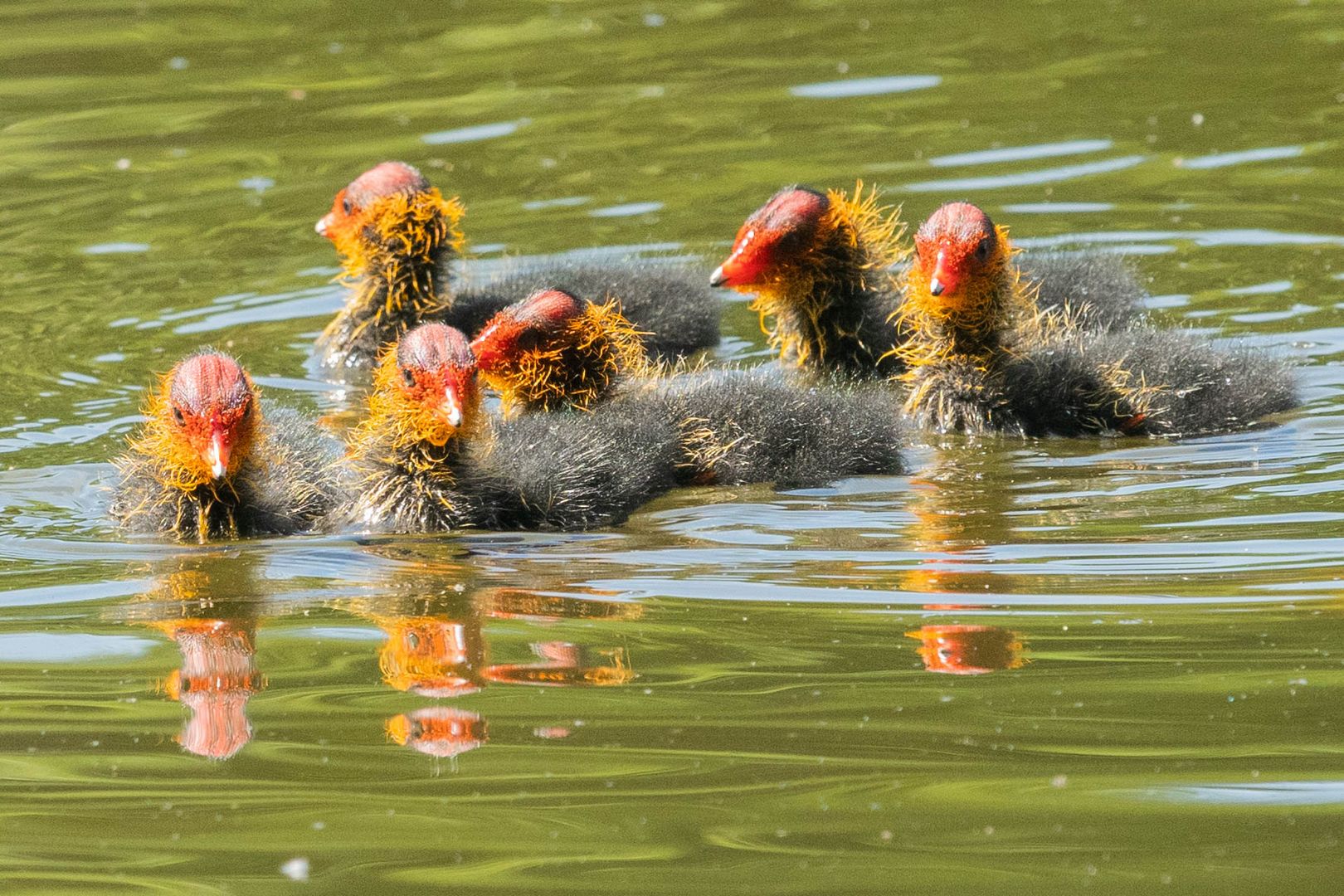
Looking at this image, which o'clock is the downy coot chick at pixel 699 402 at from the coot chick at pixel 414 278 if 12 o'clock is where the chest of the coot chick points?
The downy coot chick is roughly at 8 o'clock from the coot chick.

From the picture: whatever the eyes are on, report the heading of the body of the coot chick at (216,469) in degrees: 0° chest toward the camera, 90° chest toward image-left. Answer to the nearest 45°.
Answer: approximately 0°

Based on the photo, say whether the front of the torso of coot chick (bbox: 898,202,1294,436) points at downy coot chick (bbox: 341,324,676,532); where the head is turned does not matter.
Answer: yes

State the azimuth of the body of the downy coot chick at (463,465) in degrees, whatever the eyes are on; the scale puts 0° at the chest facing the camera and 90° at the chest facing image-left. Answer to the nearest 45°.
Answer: approximately 45°

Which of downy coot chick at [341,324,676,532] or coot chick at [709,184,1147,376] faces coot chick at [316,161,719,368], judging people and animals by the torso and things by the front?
coot chick at [709,184,1147,376]

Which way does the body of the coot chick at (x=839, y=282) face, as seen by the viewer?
to the viewer's left

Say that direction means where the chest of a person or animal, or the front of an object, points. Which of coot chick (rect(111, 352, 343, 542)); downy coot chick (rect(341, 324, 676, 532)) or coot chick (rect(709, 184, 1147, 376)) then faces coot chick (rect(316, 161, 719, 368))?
coot chick (rect(709, 184, 1147, 376))

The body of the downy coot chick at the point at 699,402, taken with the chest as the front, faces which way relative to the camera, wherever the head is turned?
to the viewer's left
